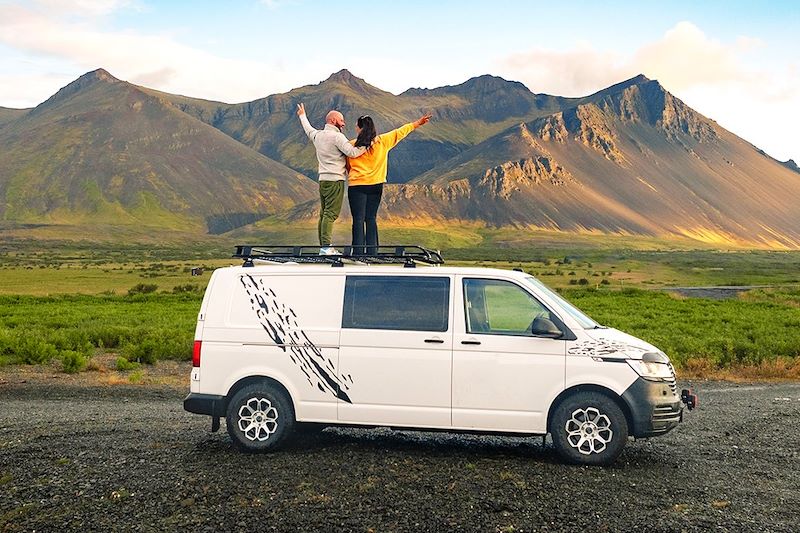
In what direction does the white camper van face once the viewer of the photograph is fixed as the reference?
facing to the right of the viewer

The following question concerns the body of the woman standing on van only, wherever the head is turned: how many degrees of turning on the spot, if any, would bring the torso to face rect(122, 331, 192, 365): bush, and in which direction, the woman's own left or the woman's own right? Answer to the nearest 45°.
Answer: approximately 45° to the woman's own left

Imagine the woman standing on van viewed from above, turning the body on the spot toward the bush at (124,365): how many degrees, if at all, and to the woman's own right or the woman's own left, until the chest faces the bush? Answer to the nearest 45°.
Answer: approximately 45° to the woman's own left

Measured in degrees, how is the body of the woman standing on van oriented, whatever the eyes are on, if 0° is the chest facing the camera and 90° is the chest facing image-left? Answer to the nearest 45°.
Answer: approximately 180°

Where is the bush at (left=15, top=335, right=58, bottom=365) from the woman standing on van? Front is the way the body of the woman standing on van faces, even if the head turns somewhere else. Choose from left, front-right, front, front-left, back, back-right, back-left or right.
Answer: front-left

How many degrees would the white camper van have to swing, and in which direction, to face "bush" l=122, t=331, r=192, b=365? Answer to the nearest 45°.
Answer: approximately 135° to its left

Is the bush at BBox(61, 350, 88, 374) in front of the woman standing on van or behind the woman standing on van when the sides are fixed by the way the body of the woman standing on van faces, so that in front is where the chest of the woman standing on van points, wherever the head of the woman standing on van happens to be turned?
in front

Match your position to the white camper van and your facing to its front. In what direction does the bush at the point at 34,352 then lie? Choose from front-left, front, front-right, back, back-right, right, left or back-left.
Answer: back-left
